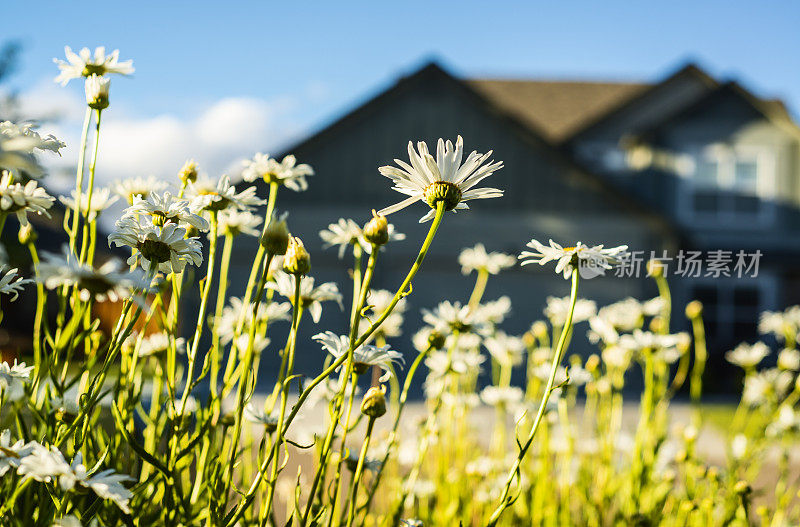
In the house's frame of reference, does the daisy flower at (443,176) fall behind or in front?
in front

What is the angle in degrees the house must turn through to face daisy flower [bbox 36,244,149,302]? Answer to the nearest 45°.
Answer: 0° — it already faces it

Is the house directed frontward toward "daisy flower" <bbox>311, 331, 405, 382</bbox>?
yes

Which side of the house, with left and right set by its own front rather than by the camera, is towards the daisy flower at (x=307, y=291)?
front

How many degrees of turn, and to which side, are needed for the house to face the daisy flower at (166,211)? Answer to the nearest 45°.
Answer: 0° — it already faces it

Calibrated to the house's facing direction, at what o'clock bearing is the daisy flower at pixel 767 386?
The daisy flower is roughly at 12 o'clock from the house.

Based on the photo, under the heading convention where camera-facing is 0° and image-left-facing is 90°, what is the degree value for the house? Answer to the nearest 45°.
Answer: approximately 0°

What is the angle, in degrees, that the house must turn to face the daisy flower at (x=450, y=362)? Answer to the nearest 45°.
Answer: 0° — it already faces it

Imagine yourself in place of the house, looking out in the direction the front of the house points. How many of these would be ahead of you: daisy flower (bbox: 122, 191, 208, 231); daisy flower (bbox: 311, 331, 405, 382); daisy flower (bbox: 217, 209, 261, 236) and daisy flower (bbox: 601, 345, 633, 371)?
4

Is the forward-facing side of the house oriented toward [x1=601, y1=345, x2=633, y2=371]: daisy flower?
yes

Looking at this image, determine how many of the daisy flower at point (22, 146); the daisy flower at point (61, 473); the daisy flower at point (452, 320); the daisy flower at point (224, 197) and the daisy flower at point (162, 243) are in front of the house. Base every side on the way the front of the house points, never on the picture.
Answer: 5

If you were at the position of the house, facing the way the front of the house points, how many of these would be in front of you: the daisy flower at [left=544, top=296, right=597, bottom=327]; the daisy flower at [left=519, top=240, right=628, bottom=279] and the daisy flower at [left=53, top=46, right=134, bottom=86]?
3

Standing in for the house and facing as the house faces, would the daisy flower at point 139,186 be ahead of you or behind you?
ahead

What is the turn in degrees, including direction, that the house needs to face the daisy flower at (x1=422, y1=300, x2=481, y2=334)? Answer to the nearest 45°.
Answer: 0° — it already faces it
